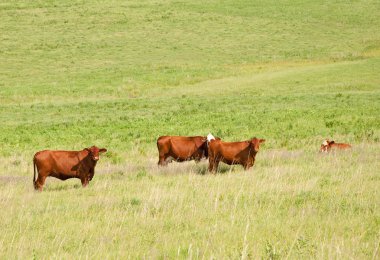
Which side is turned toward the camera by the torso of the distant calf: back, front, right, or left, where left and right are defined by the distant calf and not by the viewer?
left

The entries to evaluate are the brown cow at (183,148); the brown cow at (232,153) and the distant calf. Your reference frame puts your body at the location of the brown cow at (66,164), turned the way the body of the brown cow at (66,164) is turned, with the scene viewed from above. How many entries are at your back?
0

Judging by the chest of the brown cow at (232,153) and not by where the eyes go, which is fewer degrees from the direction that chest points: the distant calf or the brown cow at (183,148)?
the distant calf

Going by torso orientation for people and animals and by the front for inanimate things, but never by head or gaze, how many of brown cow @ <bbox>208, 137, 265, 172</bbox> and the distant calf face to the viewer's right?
1

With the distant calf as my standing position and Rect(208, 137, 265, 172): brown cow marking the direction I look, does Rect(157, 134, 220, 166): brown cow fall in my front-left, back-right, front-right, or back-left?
front-right

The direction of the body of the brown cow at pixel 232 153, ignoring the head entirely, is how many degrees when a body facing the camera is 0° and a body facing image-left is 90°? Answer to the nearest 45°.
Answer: approximately 270°

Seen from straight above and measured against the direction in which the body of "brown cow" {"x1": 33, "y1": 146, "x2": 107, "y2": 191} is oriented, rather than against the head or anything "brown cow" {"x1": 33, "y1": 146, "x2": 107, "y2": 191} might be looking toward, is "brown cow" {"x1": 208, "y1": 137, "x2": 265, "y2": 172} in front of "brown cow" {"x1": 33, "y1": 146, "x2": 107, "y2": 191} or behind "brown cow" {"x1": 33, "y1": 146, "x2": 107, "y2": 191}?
in front

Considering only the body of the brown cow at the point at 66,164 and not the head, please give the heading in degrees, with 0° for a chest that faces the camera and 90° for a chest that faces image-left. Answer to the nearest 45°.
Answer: approximately 270°

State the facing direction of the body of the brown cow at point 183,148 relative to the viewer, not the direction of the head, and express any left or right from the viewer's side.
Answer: facing to the right of the viewer

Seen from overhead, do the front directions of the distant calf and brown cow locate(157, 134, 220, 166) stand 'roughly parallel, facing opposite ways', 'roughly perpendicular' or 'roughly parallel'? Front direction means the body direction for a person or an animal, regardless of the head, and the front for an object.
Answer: roughly parallel, facing opposite ways

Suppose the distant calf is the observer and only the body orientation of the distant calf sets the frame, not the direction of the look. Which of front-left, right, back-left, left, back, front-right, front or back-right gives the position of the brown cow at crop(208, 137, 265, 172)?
front-left

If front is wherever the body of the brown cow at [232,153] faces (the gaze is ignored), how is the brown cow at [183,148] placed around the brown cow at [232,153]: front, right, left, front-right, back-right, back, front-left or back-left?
back-left

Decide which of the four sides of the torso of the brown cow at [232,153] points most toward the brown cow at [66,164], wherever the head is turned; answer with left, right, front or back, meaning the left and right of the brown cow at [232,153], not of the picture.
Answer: back

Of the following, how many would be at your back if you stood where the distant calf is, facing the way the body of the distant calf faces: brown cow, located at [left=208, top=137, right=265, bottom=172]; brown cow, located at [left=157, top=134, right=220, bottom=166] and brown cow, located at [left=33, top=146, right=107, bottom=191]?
0
